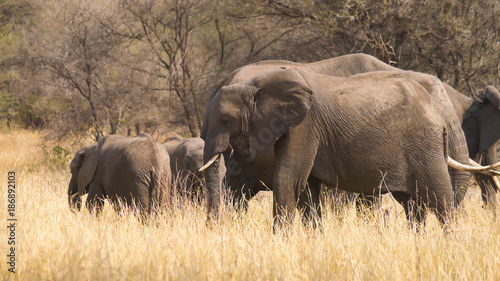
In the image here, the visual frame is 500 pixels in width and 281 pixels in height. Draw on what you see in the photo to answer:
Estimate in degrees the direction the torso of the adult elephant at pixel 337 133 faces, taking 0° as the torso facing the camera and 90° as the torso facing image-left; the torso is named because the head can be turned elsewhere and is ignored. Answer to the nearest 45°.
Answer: approximately 90°

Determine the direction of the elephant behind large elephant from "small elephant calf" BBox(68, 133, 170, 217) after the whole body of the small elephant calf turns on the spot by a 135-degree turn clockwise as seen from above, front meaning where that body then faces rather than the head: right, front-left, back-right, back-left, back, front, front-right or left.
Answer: front-right

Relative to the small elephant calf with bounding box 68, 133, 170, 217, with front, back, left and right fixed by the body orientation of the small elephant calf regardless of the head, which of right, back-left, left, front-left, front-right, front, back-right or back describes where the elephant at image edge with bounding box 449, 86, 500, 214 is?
back-right

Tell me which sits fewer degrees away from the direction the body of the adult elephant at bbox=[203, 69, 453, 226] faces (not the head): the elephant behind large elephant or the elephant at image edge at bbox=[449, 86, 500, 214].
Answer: the elephant behind large elephant

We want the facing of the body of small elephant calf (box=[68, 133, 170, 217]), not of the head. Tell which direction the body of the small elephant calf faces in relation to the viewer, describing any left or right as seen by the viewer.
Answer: facing away from the viewer and to the left of the viewer

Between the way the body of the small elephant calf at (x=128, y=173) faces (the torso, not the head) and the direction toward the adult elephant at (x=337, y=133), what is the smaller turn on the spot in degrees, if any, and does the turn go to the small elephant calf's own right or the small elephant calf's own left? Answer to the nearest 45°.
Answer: approximately 180°

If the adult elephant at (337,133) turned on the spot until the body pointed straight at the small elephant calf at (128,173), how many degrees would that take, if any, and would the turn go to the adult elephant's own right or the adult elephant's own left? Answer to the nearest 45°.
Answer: approximately 45° to the adult elephant's own right
